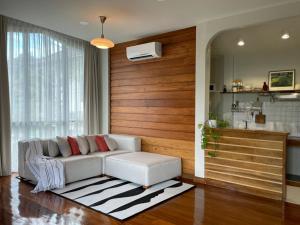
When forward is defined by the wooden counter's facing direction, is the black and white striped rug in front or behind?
in front

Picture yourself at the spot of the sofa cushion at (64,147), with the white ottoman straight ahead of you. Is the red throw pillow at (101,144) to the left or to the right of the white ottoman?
left

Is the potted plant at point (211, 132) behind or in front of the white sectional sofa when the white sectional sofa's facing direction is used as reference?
in front

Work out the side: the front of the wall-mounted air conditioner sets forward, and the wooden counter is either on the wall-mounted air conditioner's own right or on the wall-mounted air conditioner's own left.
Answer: on the wall-mounted air conditioner's own left
